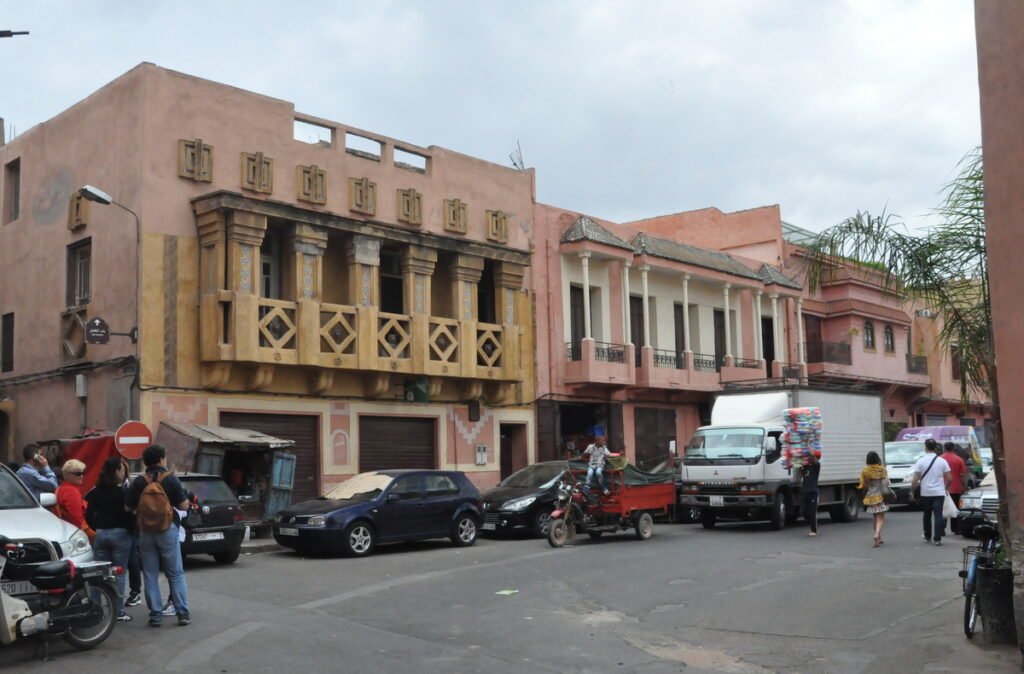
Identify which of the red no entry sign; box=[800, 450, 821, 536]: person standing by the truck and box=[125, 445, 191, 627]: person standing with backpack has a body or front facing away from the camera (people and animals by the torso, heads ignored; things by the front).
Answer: box=[125, 445, 191, 627]: person standing with backpack

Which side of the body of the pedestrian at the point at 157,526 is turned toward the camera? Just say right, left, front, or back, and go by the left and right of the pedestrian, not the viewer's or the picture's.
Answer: back

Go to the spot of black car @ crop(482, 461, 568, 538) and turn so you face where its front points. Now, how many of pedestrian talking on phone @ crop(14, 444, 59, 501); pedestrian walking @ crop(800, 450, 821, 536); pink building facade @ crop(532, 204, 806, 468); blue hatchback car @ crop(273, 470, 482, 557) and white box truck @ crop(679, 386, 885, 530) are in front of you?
2

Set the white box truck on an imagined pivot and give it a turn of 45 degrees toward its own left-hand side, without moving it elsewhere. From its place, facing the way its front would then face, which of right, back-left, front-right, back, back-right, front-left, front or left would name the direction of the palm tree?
front

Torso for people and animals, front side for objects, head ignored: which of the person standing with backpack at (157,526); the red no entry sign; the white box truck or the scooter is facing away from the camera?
the person standing with backpack

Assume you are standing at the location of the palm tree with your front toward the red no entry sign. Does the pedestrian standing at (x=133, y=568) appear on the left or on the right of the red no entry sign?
left

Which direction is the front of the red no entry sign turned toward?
toward the camera

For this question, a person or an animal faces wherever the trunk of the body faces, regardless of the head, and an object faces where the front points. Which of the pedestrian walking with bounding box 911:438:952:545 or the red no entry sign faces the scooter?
the red no entry sign

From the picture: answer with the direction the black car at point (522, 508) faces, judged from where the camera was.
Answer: facing the viewer and to the left of the viewer
